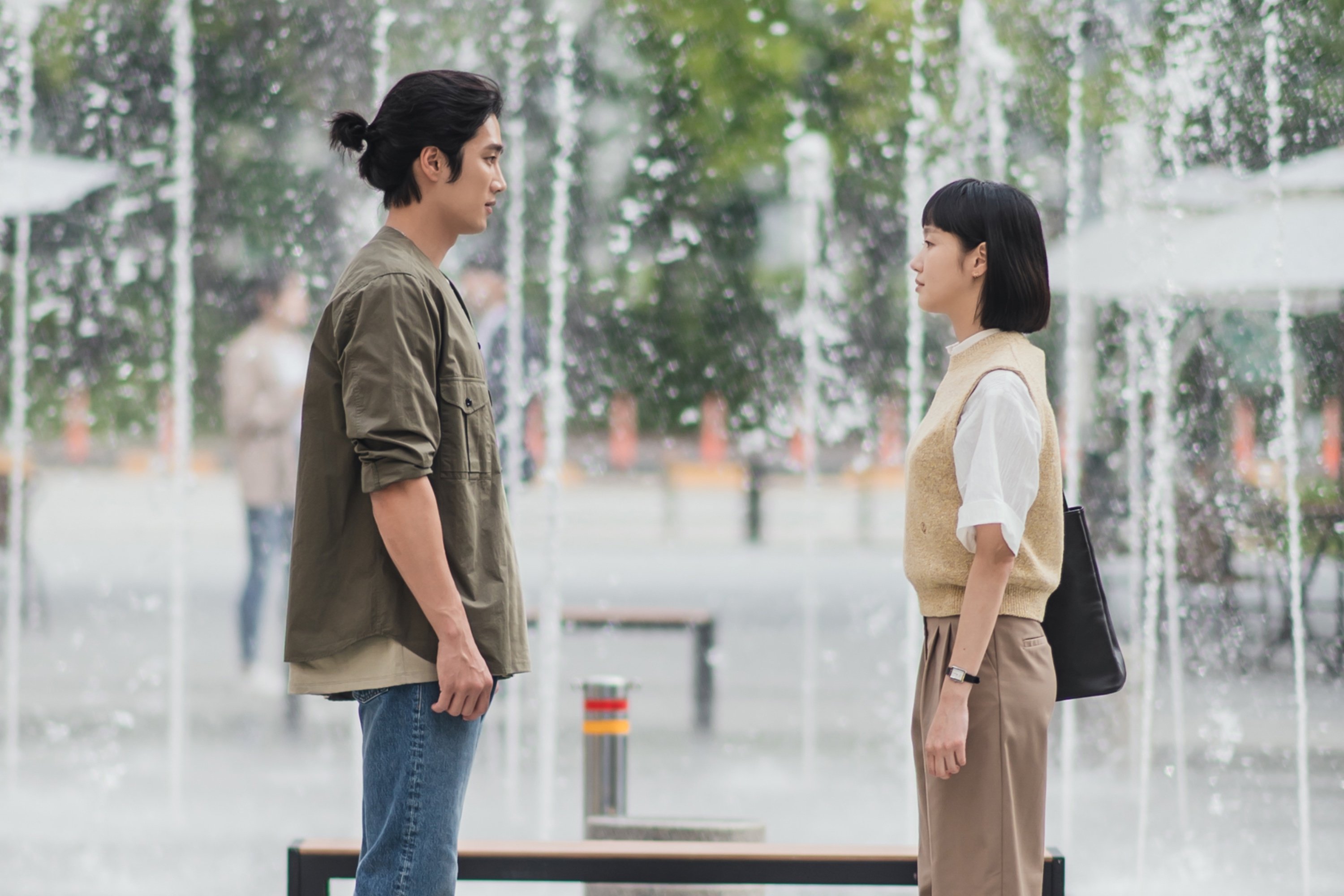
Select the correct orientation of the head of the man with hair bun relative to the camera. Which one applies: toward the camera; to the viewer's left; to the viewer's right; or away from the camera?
to the viewer's right

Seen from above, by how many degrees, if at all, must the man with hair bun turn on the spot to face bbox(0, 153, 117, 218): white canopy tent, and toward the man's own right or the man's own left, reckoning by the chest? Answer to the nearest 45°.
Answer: approximately 90° to the man's own left

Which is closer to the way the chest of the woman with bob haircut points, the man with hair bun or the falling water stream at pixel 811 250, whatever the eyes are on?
the man with hair bun

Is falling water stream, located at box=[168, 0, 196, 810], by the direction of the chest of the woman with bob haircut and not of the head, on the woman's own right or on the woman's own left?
on the woman's own right

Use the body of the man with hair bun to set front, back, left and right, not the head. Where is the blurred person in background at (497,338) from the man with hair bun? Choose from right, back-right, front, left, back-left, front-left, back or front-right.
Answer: left

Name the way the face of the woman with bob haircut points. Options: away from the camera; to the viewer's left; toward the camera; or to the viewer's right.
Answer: to the viewer's left

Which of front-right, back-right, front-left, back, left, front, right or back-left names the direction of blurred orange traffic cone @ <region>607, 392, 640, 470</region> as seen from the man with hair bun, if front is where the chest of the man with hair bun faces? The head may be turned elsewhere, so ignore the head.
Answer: left

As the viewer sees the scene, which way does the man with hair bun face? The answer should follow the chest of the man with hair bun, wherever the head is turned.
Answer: to the viewer's right

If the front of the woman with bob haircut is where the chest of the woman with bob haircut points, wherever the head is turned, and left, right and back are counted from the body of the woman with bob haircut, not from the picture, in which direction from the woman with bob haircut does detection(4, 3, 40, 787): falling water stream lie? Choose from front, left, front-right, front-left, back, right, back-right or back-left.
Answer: front-right

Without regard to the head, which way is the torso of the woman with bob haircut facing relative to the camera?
to the viewer's left
